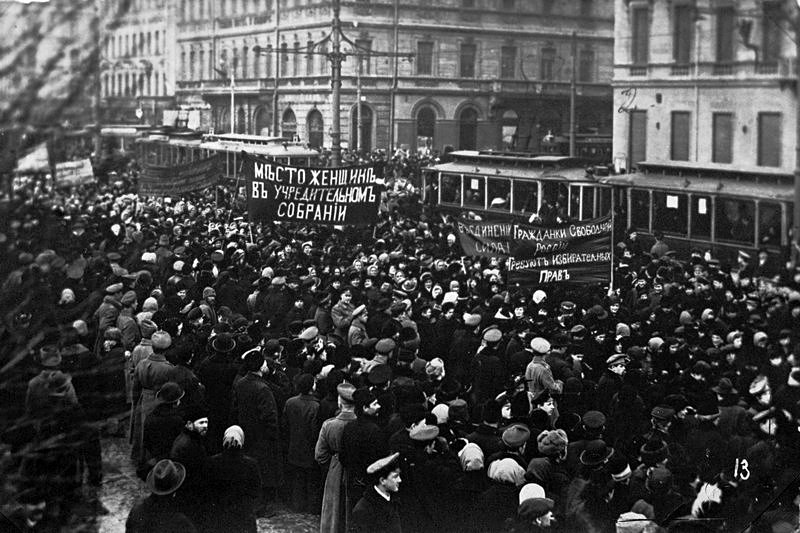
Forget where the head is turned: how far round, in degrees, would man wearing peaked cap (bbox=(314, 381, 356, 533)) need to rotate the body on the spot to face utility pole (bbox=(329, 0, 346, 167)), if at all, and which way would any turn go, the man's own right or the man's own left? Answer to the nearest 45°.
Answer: approximately 45° to the man's own left

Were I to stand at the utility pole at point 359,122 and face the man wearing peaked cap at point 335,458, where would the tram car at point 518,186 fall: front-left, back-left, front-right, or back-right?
front-left

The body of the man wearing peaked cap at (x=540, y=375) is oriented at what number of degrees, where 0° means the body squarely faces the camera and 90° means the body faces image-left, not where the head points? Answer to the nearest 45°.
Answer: approximately 225°

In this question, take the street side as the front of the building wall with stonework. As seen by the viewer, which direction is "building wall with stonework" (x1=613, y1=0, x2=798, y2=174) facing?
toward the camera

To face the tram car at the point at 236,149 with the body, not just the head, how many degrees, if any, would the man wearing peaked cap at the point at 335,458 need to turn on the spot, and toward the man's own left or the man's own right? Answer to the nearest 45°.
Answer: approximately 45° to the man's own left

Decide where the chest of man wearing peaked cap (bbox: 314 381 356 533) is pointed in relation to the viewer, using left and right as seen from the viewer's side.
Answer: facing away from the viewer and to the right of the viewer

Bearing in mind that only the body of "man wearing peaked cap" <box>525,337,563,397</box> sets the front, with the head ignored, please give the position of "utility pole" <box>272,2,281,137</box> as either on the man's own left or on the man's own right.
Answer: on the man's own left
